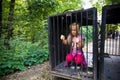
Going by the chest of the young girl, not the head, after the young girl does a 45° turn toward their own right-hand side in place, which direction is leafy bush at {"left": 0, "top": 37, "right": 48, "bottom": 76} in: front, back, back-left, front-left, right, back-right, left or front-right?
right

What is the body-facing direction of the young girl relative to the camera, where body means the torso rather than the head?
toward the camera
